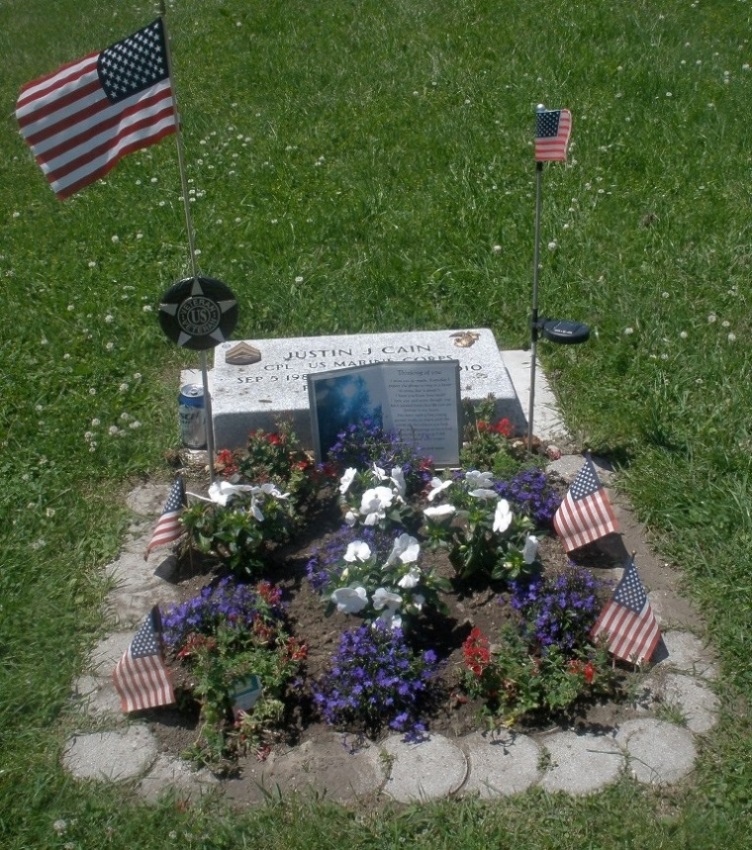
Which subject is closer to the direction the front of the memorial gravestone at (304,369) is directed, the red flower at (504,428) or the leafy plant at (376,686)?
the leafy plant

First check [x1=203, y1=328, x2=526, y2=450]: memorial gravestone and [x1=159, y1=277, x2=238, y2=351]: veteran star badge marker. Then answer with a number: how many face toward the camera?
2

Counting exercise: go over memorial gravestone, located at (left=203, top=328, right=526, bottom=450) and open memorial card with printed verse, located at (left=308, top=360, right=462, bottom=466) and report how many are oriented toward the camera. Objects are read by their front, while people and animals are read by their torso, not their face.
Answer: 2

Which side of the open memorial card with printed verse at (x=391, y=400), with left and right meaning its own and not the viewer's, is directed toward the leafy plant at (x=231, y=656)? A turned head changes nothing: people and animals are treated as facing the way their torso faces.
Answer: front

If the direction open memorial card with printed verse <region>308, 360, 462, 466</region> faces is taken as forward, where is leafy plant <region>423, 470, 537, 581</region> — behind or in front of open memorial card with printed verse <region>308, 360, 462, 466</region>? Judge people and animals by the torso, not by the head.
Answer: in front

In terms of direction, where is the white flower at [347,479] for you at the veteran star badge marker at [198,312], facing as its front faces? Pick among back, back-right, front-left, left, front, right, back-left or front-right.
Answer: front-left

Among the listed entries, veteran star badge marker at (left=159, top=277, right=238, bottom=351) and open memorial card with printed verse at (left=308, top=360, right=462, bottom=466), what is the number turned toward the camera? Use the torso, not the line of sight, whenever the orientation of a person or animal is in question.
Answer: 2

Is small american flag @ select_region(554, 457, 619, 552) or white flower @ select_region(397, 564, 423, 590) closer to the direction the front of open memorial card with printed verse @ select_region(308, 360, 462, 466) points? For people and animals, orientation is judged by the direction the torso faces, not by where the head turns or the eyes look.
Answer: the white flower

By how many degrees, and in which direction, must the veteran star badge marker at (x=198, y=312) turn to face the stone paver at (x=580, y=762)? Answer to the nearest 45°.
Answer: approximately 45° to its left

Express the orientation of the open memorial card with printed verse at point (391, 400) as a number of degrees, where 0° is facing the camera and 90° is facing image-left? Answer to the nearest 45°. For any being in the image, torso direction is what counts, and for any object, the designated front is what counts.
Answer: approximately 0°

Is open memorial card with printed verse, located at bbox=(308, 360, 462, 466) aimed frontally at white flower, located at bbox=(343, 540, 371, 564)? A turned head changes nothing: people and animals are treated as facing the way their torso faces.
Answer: yes

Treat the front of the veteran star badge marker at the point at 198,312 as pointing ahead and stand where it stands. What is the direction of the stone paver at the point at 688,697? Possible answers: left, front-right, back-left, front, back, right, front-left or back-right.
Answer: front-left
